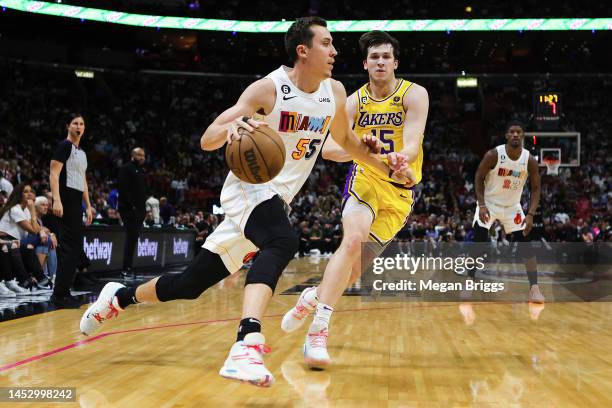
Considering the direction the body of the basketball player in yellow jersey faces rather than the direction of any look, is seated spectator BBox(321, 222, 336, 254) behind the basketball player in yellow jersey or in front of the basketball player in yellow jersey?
behind

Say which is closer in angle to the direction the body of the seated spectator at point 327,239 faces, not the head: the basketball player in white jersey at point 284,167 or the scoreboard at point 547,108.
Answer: the basketball player in white jersey

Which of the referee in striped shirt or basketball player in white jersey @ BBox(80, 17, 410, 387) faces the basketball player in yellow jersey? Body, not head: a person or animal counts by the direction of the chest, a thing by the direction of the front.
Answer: the referee in striped shirt

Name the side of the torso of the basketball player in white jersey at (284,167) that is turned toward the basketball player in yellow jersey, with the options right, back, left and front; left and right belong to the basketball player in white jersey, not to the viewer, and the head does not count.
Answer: left

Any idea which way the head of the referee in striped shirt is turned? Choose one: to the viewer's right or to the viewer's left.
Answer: to the viewer's right

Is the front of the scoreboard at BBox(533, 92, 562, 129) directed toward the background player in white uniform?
yes

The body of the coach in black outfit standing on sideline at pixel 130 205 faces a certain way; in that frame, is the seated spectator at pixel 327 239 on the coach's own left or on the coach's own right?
on the coach's own left

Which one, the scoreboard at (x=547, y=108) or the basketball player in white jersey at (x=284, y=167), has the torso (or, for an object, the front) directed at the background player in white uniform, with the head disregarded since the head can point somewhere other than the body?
the scoreboard

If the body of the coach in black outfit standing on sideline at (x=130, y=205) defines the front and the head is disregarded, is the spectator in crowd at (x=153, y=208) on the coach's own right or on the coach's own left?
on the coach's own left

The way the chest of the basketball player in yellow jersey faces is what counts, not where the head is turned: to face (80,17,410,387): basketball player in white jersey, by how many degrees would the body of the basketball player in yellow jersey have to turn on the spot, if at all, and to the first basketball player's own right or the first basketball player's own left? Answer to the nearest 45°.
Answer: approximately 45° to the first basketball player's own right
